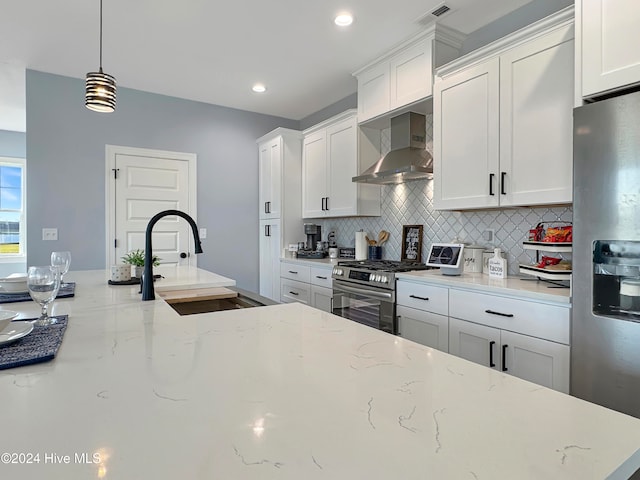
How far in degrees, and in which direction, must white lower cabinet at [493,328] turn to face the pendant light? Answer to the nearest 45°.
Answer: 0° — it already faces it

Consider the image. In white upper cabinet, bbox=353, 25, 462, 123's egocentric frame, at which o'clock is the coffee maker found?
The coffee maker is roughly at 3 o'clock from the white upper cabinet.

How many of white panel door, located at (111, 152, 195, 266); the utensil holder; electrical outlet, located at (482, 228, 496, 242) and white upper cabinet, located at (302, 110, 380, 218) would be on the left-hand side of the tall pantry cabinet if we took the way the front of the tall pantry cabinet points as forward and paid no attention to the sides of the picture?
3

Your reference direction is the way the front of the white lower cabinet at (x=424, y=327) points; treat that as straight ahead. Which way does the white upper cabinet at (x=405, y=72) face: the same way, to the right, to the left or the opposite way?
the same way

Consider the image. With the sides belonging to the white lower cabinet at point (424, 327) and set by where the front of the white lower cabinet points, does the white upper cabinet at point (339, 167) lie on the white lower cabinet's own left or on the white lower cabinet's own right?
on the white lower cabinet's own right

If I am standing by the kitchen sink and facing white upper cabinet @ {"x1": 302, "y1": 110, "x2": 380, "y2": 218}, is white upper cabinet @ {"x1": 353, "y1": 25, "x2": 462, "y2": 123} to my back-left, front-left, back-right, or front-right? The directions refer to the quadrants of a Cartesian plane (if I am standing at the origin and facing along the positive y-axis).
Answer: front-right

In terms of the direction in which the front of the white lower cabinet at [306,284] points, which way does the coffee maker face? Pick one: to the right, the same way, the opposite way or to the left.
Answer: the same way

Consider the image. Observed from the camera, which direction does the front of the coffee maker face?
facing the viewer and to the left of the viewer

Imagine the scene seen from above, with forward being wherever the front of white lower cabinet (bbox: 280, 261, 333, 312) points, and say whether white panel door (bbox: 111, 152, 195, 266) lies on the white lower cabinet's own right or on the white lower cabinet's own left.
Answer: on the white lower cabinet's own right

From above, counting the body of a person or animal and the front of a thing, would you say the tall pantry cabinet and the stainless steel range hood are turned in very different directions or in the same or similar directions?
same or similar directions

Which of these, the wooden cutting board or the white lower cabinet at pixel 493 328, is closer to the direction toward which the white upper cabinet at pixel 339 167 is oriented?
the wooden cutting board

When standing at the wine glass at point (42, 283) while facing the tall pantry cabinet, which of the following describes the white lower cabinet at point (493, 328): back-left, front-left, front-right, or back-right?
front-right

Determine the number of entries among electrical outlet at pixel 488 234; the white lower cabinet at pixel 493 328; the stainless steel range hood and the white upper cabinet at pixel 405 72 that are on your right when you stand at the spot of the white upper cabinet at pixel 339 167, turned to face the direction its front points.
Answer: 0

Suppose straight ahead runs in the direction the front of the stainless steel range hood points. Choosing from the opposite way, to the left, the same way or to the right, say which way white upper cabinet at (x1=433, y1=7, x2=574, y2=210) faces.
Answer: the same way

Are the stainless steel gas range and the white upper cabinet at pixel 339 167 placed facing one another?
no

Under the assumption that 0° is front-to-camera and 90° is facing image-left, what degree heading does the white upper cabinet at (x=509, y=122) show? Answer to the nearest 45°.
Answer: approximately 45°

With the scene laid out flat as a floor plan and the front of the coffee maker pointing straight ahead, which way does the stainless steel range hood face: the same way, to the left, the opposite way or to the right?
the same way

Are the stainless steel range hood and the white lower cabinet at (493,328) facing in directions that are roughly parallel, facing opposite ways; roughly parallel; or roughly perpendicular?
roughly parallel

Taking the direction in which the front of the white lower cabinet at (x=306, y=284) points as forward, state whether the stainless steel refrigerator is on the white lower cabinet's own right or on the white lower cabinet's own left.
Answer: on the white lower cabinet's own left

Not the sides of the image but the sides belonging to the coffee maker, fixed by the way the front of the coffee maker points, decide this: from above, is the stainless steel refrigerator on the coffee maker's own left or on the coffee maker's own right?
on the coffee maker's own left
